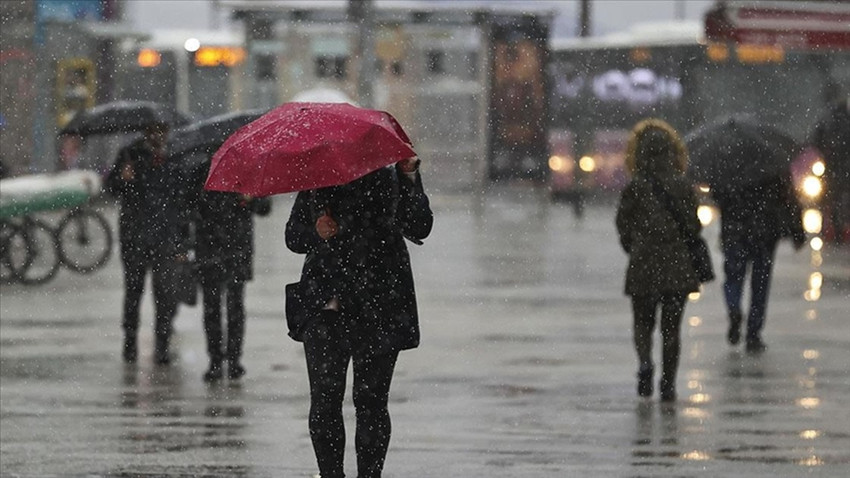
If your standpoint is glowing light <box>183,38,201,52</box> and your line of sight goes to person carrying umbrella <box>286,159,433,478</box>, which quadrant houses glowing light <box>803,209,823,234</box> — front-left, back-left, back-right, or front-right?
front-left

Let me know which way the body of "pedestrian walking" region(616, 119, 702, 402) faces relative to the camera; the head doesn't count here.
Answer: away from the camera

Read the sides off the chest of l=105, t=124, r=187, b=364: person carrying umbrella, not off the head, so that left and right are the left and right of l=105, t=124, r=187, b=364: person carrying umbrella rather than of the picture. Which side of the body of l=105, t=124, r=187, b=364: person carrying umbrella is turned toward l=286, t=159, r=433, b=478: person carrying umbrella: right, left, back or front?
front

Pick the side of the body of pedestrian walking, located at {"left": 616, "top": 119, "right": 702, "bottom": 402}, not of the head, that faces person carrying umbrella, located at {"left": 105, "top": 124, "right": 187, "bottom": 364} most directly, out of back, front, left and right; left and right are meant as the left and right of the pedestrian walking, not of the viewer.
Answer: left

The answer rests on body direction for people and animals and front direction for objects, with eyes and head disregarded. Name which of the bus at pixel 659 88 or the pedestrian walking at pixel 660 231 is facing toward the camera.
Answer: the bus

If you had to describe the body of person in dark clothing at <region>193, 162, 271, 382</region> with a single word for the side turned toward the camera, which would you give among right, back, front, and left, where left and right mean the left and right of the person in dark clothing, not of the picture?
front

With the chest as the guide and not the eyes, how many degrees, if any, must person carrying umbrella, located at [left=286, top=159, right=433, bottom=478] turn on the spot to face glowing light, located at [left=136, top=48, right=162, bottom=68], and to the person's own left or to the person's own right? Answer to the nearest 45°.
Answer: approximately 180°

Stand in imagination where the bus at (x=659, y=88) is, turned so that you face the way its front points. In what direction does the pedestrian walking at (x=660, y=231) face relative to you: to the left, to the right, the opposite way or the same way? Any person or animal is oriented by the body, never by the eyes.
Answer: the opposite way

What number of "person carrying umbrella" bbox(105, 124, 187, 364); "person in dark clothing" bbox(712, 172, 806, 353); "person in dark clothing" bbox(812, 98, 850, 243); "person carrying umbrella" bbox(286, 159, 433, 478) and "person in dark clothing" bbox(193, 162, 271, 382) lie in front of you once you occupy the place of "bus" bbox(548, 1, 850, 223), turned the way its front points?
5

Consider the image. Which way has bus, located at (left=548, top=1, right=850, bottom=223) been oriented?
toward the camera

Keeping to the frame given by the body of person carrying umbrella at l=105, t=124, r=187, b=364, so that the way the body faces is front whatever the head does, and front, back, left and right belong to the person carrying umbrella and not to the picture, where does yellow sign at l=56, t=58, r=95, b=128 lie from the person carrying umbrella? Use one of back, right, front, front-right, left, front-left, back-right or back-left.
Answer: back

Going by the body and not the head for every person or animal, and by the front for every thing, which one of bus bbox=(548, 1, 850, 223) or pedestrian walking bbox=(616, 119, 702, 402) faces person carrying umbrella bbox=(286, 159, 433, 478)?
the bus

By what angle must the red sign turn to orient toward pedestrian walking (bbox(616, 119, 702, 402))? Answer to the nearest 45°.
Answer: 0° — it already faces them

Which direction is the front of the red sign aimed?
toward the camera

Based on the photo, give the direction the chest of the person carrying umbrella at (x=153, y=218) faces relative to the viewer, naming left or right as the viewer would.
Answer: facing the viewer
